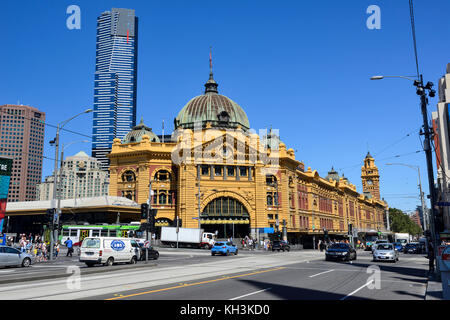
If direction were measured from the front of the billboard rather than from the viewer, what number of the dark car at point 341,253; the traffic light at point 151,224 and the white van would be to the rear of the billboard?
0

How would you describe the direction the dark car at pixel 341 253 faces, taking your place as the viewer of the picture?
facing the viewer and to the left of the viewer

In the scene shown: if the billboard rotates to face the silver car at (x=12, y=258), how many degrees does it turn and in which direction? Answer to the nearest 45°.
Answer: approximately 45° to its right

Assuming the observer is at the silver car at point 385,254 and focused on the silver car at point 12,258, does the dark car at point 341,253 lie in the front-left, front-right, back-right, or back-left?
front-right

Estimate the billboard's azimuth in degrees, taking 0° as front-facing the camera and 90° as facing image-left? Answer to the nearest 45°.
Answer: approximately 315°

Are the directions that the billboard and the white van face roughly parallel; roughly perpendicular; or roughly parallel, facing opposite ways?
roughly perpendicular

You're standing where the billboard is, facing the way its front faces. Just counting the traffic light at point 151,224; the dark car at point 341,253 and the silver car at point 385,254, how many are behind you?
0
